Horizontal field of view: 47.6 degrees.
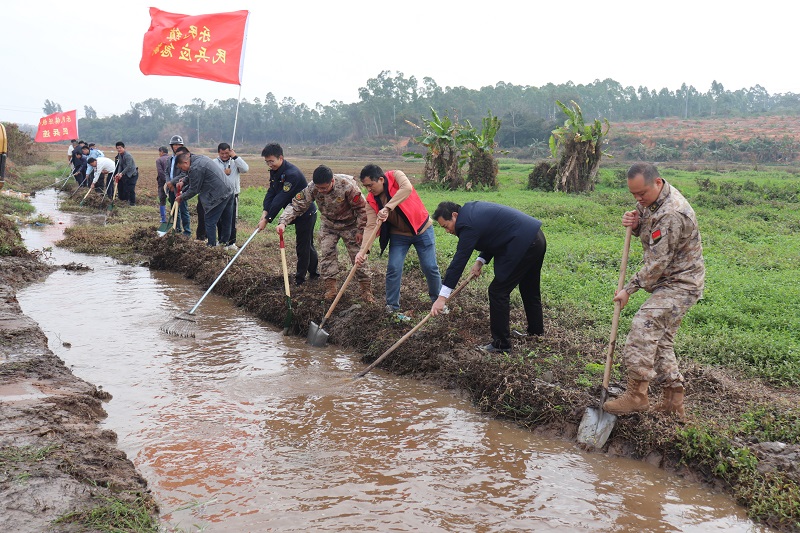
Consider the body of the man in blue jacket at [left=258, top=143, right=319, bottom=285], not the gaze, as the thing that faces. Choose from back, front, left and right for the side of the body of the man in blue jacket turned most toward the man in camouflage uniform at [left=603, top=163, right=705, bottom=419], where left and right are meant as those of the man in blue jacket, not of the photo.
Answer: left

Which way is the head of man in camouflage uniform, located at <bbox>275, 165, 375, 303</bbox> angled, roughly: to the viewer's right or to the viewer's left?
to the viewer's left

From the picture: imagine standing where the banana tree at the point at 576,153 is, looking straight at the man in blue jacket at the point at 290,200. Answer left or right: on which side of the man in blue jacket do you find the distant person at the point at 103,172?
right

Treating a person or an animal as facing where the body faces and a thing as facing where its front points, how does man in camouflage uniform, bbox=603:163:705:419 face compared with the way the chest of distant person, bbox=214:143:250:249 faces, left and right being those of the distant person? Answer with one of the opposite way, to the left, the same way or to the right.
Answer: to the right

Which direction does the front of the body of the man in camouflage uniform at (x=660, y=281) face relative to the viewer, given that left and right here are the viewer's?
facing to the left of the viewer

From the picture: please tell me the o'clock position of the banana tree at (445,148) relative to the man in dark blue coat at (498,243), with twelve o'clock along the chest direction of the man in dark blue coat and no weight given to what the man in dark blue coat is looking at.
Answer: The banana tree is roughly at 3 o'clock from the man in dark blue coat.

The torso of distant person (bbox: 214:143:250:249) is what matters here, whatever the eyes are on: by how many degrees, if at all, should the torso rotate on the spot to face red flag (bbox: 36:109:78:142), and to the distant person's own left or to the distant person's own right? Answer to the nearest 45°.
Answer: approximately 135° to the distant person's own right

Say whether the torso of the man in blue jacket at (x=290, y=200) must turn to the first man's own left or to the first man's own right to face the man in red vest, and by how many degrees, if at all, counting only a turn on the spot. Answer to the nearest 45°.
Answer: approximately 90° to the first man's own left

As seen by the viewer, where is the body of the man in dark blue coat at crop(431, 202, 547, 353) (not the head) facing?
to the viewer's left

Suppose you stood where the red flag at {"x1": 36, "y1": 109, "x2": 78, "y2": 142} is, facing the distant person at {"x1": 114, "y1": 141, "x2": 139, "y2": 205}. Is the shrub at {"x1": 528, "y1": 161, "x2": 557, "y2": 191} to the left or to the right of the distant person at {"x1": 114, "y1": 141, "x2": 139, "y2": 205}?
left

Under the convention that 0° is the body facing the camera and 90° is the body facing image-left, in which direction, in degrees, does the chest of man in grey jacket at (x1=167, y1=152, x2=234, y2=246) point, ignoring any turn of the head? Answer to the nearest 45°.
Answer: approximately 90°

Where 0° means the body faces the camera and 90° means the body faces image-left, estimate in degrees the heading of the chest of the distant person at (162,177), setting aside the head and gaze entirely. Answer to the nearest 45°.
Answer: approximately 90°
